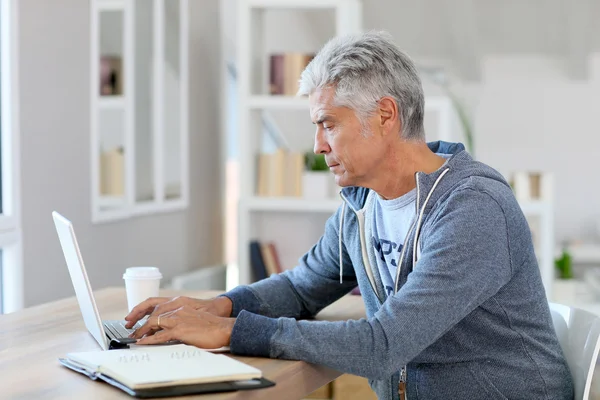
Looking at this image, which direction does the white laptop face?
to the viewer's right

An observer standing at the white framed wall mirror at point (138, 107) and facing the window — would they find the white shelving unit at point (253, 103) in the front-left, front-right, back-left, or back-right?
back-left

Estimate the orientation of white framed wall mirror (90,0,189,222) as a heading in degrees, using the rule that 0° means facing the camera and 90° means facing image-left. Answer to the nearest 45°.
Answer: approximately 315°

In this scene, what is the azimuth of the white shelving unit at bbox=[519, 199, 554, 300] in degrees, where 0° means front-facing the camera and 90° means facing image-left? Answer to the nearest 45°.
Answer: approximately 0°

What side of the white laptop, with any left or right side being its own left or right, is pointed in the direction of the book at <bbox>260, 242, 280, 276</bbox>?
left

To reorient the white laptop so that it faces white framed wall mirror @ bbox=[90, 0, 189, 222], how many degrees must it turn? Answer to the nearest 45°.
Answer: approximately 90° to its left

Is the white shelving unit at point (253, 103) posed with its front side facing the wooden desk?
yes

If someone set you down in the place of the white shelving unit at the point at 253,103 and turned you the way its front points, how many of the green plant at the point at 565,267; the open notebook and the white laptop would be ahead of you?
2

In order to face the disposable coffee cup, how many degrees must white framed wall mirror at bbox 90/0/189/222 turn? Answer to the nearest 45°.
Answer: approximately 45° to its right

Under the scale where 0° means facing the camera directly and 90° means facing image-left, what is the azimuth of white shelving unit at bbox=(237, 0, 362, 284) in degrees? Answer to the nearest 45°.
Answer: approximately 0°

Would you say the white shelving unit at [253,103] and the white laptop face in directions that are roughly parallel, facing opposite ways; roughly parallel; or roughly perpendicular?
roughly perpendicular

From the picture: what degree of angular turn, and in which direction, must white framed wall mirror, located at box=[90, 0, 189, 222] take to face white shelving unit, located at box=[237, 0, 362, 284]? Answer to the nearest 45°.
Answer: approximately 90° to its left
